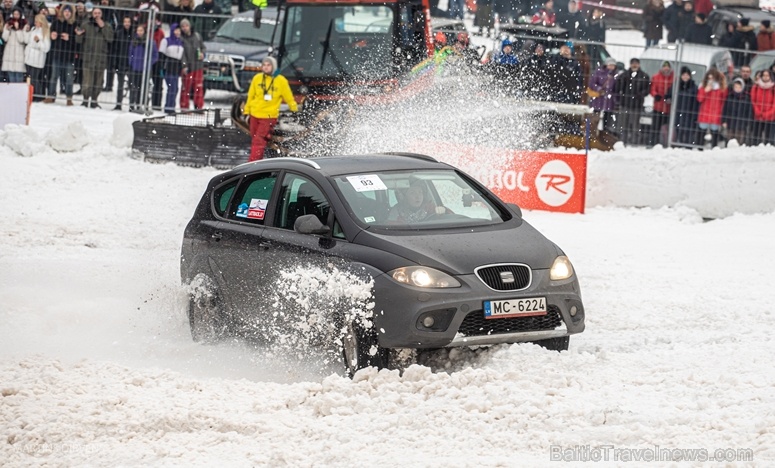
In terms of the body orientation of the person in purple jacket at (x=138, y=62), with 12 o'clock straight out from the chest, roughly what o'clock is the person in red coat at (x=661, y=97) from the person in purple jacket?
The person in red coat is roughly at 10 o'clock from the person in purple jacket.

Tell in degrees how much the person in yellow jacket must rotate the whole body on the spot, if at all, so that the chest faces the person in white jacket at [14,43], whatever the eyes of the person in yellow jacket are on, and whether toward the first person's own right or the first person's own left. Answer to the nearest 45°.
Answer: approximately 135° to the first person's own right

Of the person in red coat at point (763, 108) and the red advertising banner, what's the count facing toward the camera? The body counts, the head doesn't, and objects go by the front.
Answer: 2

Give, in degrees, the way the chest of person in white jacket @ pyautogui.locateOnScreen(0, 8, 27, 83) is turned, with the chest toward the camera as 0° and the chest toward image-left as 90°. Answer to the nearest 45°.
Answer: approximately 0°

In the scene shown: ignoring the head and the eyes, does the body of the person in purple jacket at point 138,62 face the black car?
yes

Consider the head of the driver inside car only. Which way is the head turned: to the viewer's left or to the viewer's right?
to the viewer's right
